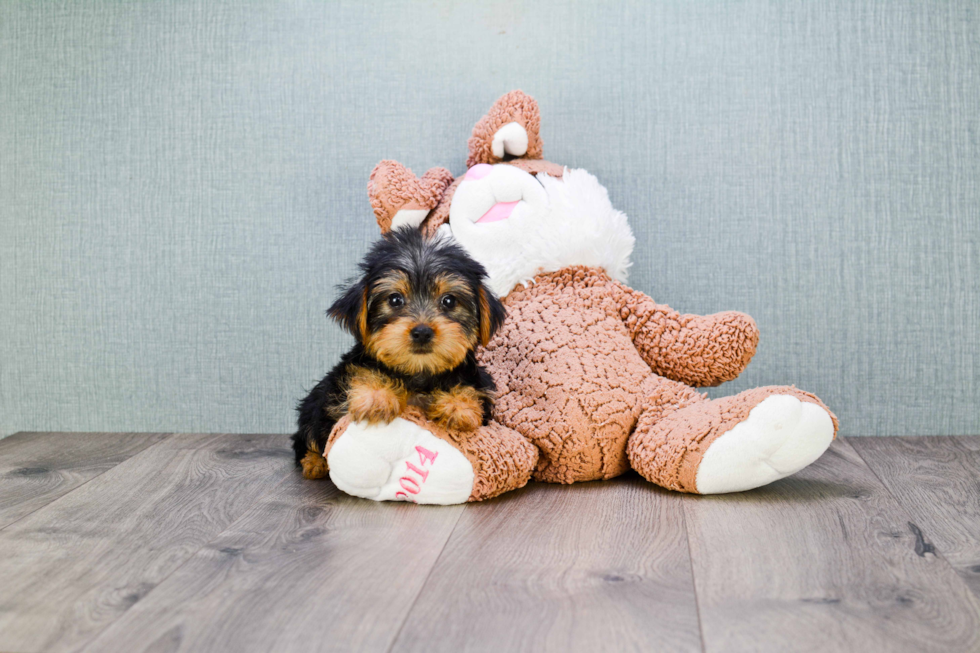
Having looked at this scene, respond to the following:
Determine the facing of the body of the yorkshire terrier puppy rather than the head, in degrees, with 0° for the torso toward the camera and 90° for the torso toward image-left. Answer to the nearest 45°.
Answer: approximately 0°

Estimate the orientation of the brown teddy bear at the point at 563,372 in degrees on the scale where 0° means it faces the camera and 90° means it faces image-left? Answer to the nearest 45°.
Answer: approximately 0°
